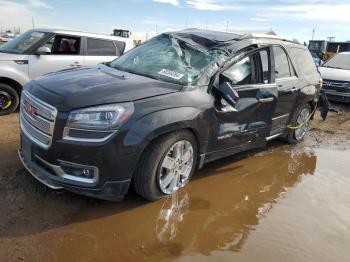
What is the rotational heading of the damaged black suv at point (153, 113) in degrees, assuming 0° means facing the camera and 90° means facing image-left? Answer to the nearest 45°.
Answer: approximately 45°

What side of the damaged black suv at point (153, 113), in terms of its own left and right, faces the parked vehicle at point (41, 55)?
right

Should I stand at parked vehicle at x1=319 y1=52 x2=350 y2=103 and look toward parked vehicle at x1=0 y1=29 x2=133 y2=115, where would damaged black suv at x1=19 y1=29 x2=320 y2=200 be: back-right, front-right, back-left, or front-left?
front-left

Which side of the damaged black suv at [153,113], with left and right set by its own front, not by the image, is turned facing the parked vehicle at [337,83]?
back
